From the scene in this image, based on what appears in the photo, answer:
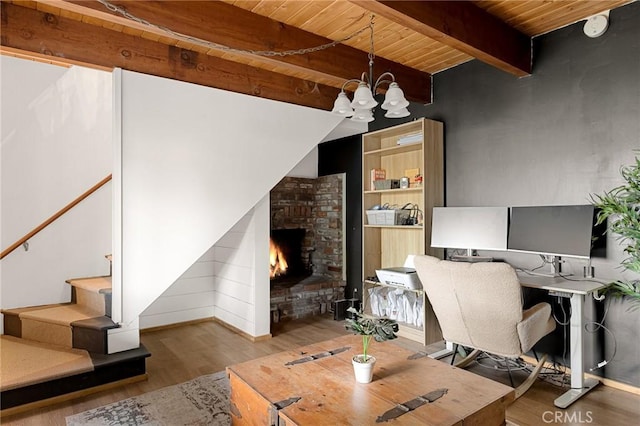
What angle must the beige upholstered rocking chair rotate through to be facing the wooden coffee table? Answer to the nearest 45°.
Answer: approximately 180°

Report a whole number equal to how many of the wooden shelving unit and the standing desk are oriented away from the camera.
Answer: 0

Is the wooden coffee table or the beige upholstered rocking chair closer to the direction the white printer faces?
the wooden coffee table

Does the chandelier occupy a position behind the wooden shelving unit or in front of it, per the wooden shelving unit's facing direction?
in front

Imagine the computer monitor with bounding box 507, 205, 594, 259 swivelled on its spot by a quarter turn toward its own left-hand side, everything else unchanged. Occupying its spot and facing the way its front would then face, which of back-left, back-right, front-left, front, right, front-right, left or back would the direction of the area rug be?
right

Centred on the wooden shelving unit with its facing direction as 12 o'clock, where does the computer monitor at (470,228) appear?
The computer monitor is roughly at 9 o'clock from the wooden shelving unit.

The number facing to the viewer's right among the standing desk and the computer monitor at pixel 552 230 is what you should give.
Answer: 0

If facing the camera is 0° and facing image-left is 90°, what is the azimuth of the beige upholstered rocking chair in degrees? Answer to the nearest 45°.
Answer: approximately 225°

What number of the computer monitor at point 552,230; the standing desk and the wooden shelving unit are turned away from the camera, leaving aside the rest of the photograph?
0

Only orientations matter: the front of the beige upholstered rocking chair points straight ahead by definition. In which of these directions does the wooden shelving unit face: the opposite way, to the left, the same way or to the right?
the opposite way

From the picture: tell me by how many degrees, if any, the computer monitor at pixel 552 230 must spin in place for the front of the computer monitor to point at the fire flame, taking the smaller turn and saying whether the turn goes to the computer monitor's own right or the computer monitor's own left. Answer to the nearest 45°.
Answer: approximately 45° to the computer monitor's own right

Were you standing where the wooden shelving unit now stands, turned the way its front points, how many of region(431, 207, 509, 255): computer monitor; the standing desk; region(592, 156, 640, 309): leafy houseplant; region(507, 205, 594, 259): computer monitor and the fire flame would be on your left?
4

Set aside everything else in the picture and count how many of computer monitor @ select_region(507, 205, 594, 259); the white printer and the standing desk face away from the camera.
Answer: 0

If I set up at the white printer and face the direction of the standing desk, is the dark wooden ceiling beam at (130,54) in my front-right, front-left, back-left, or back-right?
back-right

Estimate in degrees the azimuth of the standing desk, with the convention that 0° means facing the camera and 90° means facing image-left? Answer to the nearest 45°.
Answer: approximately 45°

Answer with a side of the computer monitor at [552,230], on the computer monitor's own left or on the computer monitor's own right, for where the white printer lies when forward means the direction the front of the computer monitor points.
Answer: on the computer monitor's own right
